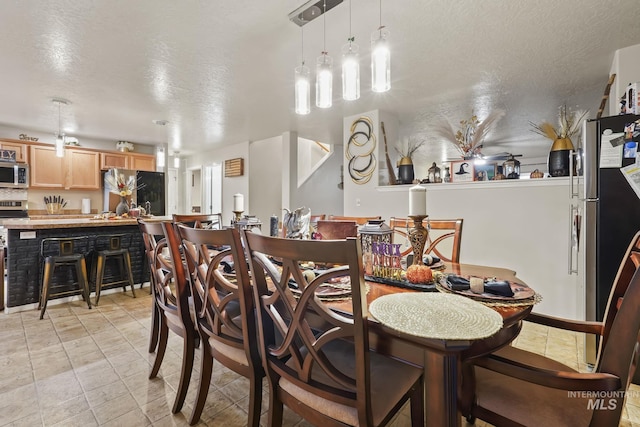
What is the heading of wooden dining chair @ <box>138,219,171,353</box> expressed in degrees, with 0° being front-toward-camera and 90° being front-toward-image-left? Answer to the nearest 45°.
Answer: approximately 225°

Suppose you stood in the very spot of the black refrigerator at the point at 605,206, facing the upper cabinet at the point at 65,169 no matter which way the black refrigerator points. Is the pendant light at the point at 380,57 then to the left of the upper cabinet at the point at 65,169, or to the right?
left

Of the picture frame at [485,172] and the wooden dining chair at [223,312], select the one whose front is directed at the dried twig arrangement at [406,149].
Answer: the wooden dining chair

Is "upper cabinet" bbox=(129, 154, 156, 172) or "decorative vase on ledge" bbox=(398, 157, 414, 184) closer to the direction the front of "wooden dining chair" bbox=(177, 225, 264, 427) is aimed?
the decorative vase on ledge

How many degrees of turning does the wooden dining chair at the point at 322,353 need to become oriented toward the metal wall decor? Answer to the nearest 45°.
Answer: approximately 45° to its left

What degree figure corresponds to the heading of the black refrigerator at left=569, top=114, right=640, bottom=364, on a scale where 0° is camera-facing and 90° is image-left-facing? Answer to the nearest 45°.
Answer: approximately 90°

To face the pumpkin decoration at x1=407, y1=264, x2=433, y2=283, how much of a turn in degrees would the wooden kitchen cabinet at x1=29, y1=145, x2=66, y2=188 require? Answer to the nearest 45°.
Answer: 0° — it already faces it

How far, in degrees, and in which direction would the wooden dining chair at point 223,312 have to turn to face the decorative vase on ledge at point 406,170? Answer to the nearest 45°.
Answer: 0° — it already faces it
